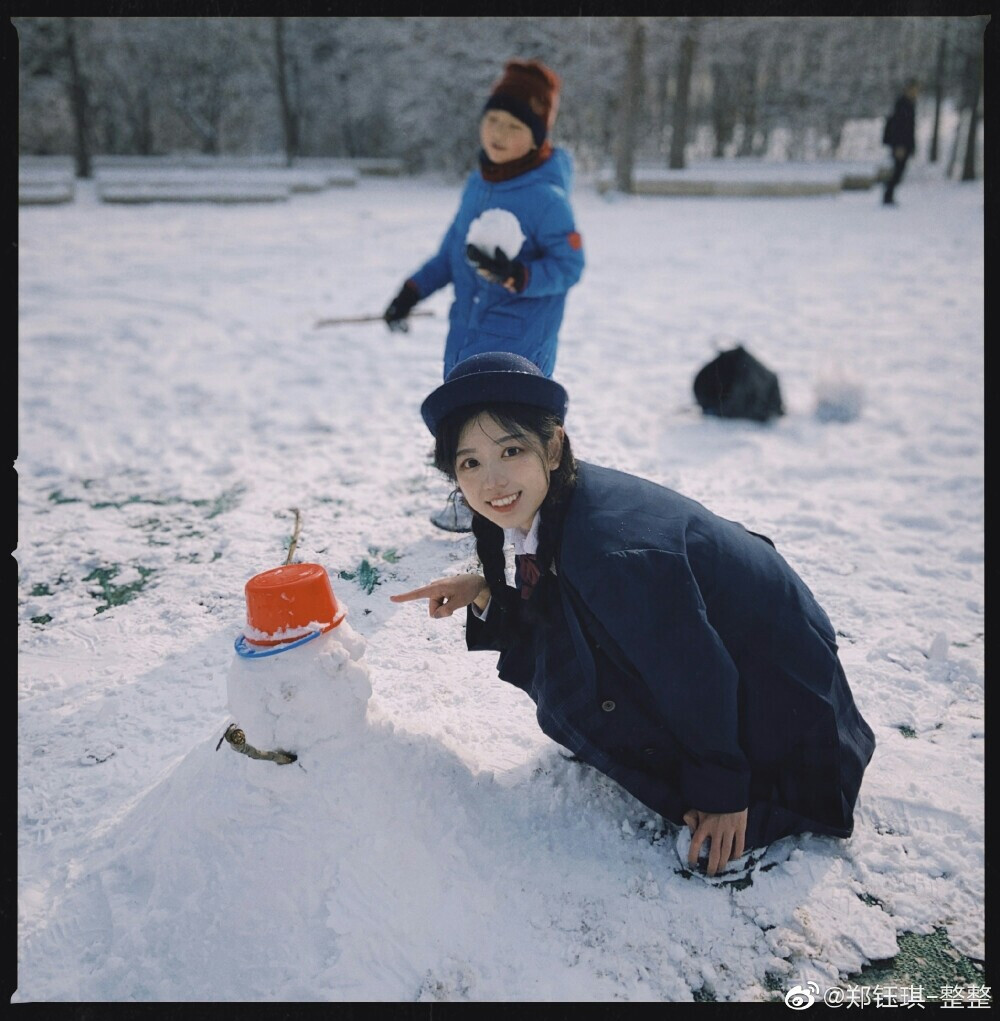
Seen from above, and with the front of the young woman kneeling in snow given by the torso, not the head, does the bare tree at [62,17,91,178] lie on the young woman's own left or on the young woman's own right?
on the young woman's own right

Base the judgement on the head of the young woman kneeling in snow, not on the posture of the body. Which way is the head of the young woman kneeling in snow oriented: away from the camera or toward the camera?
toward the camera

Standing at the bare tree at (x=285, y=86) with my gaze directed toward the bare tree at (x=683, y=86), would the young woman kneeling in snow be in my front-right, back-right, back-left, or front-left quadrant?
front-right

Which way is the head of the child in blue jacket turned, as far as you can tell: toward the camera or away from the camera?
toward the camera

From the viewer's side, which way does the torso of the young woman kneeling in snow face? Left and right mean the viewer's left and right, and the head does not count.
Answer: facing the viewer and to the left of the viewer

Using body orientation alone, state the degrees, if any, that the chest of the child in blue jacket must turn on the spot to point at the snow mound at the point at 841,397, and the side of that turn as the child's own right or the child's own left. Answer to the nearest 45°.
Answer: approximately 180°

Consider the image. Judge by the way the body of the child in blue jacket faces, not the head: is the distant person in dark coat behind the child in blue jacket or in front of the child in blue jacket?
behind

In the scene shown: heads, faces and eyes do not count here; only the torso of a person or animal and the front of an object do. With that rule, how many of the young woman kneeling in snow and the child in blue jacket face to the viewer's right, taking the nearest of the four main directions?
0

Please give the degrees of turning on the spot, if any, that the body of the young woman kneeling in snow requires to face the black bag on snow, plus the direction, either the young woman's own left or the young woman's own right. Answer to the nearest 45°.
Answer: approximately 135° to the young woman's own right

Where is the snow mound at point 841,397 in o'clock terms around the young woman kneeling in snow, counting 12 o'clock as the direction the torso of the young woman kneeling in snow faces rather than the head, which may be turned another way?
The snow mound is roughly at 5 o'clock from the young woman kneeling in snow.

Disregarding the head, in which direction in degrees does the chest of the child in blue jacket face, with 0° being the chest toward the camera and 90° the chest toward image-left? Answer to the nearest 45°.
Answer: approximately 45°
